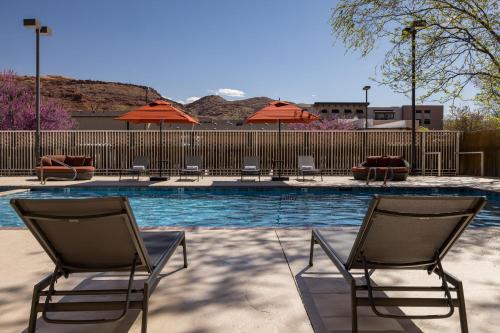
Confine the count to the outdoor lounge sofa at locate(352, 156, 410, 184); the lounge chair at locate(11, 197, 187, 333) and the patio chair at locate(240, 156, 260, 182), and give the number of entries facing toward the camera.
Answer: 2

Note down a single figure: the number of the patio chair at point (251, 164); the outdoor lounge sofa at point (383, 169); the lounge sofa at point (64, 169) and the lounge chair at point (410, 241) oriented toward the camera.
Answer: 3

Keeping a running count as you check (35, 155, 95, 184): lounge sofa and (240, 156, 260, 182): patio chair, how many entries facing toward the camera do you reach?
2

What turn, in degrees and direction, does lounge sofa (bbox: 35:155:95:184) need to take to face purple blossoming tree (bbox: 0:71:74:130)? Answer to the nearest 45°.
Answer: approximately 180°

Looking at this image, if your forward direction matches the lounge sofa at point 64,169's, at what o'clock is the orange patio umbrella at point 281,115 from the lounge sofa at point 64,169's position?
The orange patio umbrella is roughly at 10 o'clock from the lounge sofa.

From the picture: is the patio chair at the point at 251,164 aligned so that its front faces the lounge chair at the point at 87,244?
yes

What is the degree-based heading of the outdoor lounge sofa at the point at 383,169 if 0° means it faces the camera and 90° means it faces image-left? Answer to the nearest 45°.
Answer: approximately 0°

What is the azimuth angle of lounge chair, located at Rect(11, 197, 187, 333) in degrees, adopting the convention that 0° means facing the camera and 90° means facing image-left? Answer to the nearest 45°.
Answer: approximately 225°

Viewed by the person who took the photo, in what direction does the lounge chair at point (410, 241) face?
facing away from the viewer and to the left of the viewer

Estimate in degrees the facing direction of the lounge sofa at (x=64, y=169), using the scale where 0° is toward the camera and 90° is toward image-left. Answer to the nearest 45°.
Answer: approximately 0°
